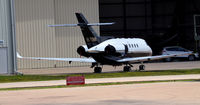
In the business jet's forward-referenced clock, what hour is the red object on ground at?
The red object on ground is roughly at 5 o'clock from the business jet.

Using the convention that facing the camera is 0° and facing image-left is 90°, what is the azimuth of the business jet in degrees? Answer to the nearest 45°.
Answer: approximately 225°
